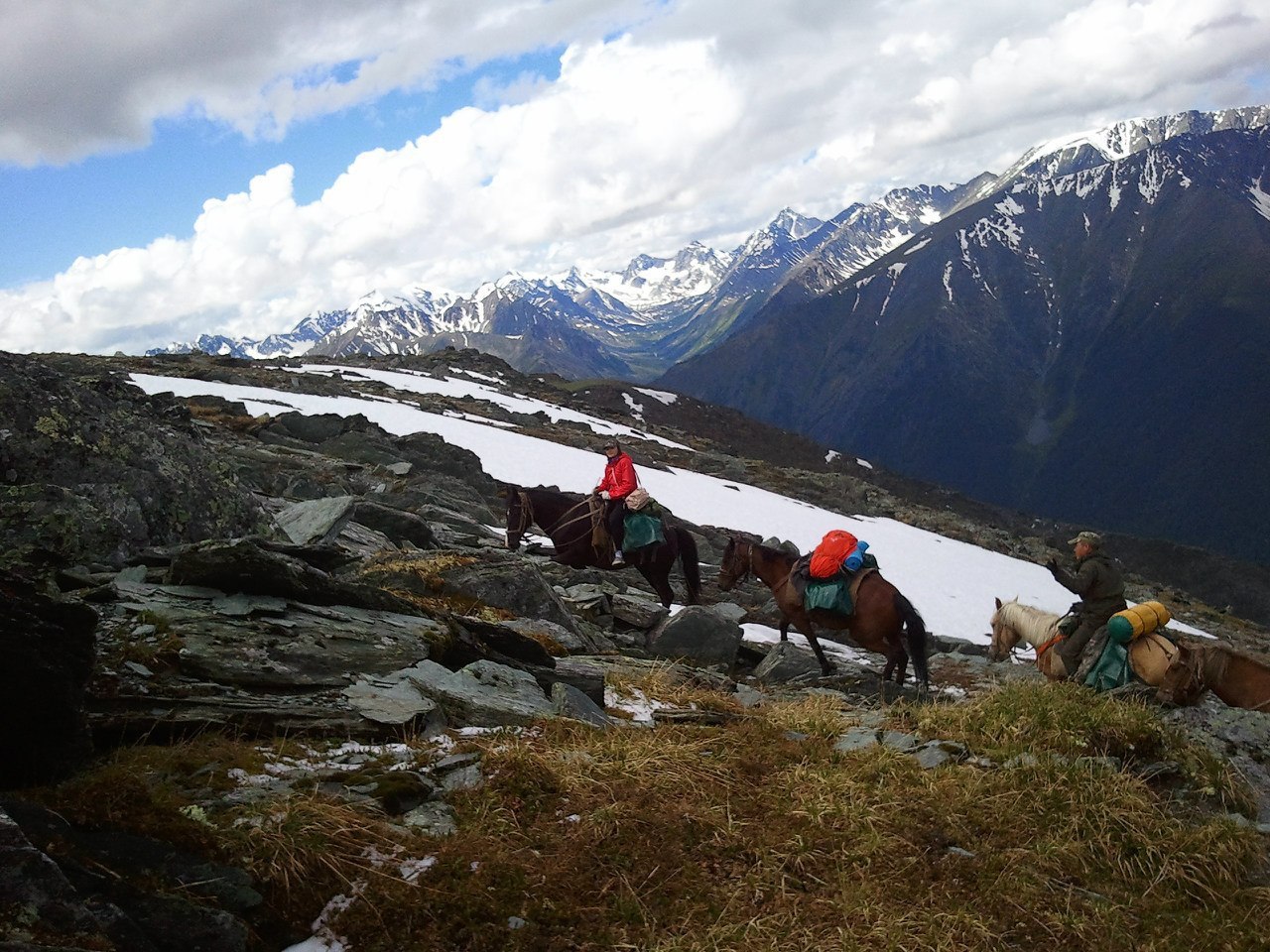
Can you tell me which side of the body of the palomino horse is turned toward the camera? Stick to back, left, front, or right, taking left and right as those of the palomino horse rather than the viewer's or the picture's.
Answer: left

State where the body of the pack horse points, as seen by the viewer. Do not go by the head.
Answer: to the viewer's left

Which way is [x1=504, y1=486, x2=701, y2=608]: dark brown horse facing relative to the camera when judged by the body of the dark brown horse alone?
to the viewer's left

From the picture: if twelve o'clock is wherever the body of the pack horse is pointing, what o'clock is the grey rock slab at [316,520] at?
The grey rock slab is roughly at 11 o'clock from the pack horse.

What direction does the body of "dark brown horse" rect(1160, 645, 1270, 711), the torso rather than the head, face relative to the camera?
to the viewer's left

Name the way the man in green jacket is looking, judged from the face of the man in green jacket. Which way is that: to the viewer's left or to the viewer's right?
to the viewer's left
